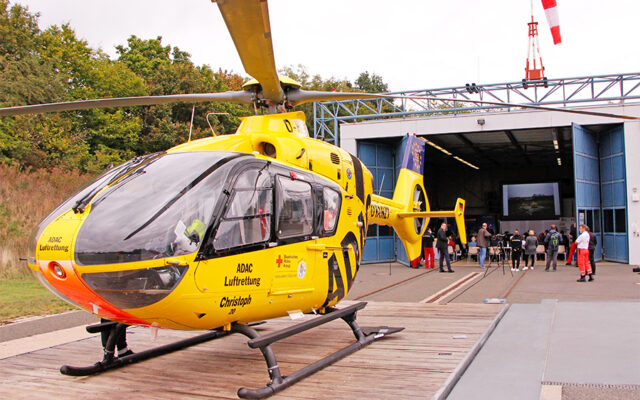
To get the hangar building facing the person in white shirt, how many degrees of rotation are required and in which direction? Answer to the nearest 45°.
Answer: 0° — it already faces them

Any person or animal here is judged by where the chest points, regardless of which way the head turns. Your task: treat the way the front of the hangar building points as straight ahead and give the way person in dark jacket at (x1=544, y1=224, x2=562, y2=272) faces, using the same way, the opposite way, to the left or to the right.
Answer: the opposite way

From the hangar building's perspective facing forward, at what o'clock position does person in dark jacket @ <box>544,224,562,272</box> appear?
The person in dark jacket is roughly at 12 o'clock from the hangar building.

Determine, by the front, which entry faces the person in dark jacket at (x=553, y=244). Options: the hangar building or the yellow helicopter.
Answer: the hangar building

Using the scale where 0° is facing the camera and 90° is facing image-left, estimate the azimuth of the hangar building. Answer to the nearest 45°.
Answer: approximately 0°

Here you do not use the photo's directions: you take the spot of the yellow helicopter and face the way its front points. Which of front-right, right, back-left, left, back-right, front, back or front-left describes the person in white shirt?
back

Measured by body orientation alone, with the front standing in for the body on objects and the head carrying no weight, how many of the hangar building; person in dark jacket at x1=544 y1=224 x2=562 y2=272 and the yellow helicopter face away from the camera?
1

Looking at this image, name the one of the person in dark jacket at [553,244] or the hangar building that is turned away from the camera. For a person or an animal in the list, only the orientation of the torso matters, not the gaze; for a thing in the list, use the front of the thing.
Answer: the person in dark jacket

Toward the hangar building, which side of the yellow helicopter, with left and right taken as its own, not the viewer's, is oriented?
back

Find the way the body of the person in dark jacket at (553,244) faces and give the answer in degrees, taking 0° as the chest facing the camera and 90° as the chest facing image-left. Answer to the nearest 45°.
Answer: approximately 180°

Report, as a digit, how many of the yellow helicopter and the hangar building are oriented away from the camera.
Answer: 0
